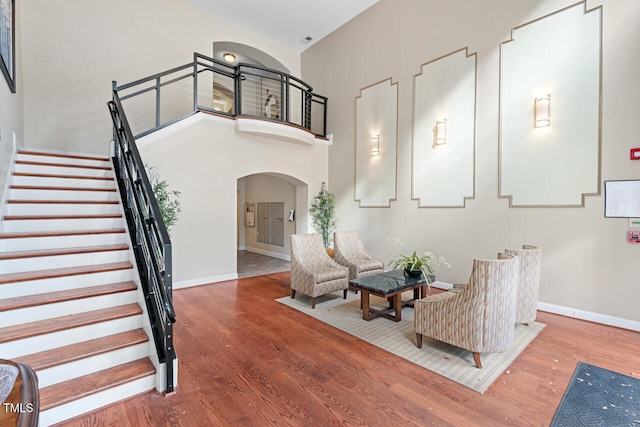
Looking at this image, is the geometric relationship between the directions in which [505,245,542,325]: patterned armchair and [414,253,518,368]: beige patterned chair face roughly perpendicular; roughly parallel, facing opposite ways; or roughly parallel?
roughly parallel

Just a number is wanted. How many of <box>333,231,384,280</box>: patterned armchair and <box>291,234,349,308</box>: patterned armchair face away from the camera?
0

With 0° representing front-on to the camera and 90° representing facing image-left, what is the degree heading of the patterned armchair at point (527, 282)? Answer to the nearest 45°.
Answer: approximately 135°

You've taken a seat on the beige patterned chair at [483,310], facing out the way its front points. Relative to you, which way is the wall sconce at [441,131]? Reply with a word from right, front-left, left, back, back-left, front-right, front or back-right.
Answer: front-right

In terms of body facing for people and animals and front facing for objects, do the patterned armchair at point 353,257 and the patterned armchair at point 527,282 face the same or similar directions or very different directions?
very different directions

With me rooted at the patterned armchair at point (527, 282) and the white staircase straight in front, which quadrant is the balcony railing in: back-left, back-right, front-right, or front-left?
front-right

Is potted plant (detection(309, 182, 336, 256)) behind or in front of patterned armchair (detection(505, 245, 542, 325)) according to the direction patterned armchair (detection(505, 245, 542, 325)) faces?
in front

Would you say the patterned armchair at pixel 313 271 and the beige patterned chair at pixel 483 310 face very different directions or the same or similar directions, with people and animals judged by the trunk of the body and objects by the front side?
very different directions

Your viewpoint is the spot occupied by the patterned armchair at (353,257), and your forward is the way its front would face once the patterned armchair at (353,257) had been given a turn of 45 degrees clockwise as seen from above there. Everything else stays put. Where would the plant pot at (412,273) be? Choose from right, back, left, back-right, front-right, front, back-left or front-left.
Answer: front-left

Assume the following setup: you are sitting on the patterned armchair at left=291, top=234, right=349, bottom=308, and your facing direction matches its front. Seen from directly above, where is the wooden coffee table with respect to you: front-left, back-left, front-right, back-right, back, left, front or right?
front

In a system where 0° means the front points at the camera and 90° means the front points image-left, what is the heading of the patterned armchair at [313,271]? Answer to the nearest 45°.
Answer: approximately 315°

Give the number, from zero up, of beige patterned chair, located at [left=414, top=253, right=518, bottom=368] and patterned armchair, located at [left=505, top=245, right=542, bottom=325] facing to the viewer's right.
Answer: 0

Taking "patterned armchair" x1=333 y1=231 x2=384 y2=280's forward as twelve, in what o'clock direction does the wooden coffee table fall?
The wooden coffee table is roughly at 1 o'clock from the patterned armchair.

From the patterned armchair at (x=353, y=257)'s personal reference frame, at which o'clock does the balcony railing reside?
The balcony railing is roughly at 5 o'clock from the patterned armchair.

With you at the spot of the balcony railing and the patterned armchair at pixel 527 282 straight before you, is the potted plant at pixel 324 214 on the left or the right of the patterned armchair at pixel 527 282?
left

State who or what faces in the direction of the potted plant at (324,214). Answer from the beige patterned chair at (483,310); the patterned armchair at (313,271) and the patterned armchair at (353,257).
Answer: the beige patterned chair

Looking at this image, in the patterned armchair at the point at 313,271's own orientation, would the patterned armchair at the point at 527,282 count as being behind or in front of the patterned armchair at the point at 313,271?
in front

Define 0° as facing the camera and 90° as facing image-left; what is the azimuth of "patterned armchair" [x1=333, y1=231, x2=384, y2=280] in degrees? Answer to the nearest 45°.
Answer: approximately 315°

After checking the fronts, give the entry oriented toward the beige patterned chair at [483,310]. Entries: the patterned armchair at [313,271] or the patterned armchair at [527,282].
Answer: the patterned armchair at [313,271]

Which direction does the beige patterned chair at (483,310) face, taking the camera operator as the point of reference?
facing away from the viewer and to the left of the viewer
